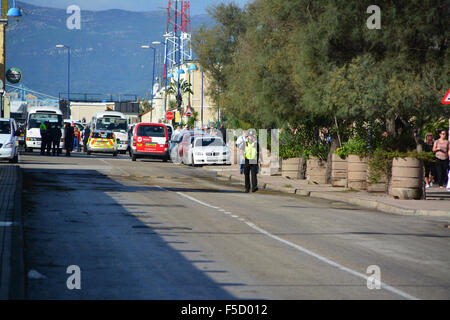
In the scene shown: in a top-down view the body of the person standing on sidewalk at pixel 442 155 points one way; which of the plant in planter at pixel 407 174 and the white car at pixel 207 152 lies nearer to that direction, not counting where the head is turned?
the plant in planter

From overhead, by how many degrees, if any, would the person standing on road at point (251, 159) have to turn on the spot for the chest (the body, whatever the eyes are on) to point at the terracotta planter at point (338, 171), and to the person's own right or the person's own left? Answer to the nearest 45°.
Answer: approximately 135° to the person's own left

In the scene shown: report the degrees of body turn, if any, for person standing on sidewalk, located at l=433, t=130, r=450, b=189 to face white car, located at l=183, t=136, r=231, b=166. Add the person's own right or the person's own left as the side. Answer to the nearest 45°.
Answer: approximately 135° to the person's own right

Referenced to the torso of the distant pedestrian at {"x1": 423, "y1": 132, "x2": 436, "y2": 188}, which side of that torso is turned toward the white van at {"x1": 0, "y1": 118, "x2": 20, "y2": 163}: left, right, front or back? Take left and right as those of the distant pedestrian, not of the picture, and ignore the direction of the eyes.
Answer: right

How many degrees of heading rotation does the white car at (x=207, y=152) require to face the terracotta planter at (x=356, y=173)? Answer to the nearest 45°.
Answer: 0° — it already faces it

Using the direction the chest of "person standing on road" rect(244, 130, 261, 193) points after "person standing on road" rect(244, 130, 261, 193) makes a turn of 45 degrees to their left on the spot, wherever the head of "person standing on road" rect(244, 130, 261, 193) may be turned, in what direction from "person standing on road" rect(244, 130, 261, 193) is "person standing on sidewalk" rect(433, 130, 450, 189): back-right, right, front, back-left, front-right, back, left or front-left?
front-left

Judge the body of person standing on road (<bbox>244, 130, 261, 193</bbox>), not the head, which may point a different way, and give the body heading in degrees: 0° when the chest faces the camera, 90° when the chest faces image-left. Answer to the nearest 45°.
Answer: approximately 0°

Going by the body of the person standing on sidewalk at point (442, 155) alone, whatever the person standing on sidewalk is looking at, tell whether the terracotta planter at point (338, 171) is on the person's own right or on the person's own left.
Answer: on the person's own right

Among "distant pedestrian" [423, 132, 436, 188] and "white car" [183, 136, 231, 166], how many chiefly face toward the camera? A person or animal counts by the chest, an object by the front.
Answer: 2
